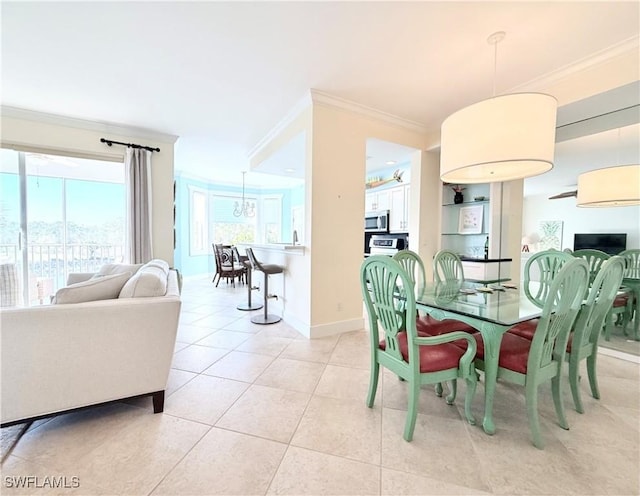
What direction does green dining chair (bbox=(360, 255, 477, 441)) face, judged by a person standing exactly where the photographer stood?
facing away from the viewer and to the right of the viewer

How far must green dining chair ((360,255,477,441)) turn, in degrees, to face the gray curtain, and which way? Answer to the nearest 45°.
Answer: approximately 135° to its left

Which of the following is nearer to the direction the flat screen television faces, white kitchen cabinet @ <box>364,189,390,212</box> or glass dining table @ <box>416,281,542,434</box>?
the glass dining table

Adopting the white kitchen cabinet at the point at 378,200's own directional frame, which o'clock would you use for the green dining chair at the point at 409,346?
The green dining chair is roughly at 12 o'clock from the white kitchen cabinet.

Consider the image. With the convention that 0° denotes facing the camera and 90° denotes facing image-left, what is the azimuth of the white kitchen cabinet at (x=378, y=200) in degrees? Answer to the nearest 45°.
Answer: approximately 0°

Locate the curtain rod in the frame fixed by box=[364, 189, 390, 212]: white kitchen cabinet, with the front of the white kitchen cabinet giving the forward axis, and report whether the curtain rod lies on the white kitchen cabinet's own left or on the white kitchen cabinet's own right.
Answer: on the white kitchen cabinet's own right
